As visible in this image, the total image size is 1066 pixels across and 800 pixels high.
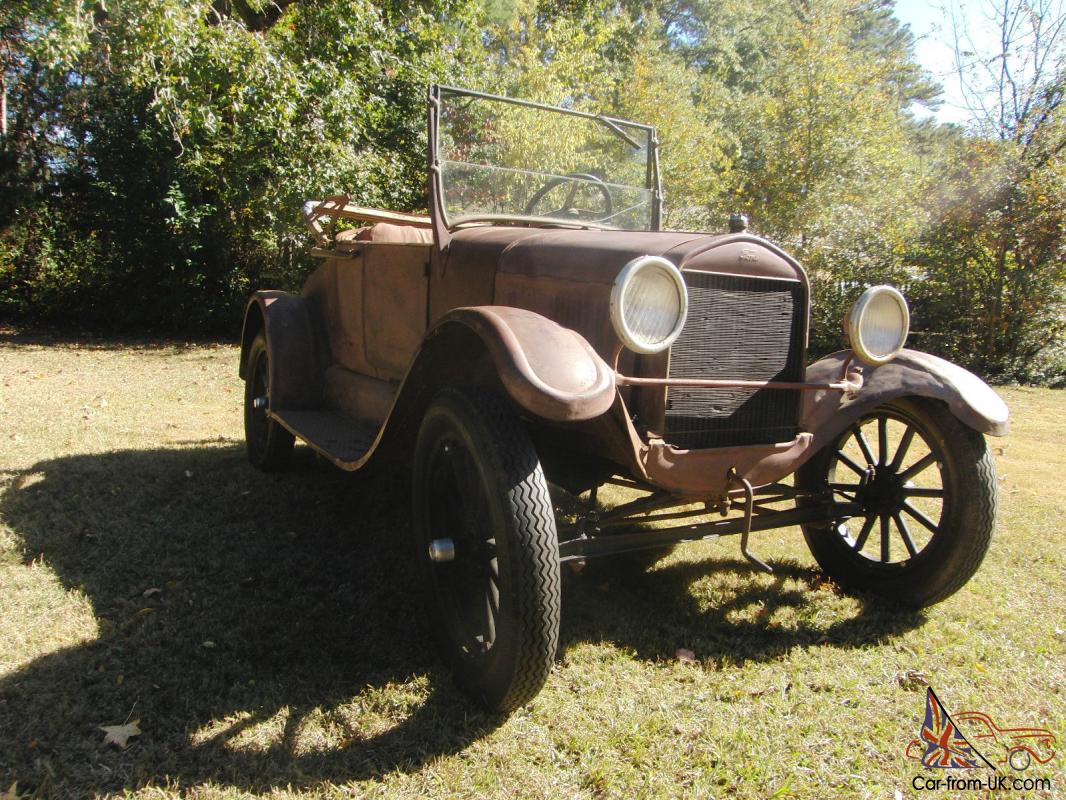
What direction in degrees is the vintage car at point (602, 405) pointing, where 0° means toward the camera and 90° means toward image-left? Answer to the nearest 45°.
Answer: approximately 315°

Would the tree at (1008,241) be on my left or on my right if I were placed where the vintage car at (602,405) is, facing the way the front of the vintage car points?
on my left

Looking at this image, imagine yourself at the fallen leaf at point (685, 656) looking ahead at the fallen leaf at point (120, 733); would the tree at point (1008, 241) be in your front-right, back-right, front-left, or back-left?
back-right

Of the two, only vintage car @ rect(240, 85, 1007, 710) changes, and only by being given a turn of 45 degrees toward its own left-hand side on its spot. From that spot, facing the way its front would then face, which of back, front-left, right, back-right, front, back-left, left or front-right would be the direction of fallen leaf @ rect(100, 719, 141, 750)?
back-right
